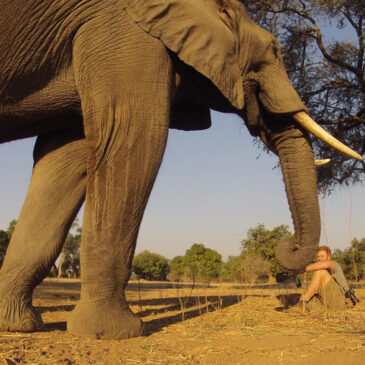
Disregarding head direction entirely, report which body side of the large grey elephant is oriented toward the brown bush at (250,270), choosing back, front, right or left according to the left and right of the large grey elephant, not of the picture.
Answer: left

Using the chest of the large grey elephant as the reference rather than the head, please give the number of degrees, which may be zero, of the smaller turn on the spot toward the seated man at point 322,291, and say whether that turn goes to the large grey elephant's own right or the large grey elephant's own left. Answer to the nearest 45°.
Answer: approximately 45° to the large grey elephant's own left

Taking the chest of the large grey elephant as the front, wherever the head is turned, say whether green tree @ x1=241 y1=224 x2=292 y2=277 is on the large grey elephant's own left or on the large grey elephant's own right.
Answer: on the large grey elephant's own left

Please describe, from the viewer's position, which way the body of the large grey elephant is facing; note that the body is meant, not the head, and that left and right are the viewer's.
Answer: facing to the right of the viewer

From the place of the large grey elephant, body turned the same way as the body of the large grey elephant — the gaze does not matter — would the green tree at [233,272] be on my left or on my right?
on my left

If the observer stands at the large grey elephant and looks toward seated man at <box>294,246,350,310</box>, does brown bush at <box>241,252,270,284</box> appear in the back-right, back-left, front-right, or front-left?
front-left

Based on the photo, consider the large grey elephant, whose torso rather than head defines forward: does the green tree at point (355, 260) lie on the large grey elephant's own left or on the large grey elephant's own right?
on the large grey elephant's own left
